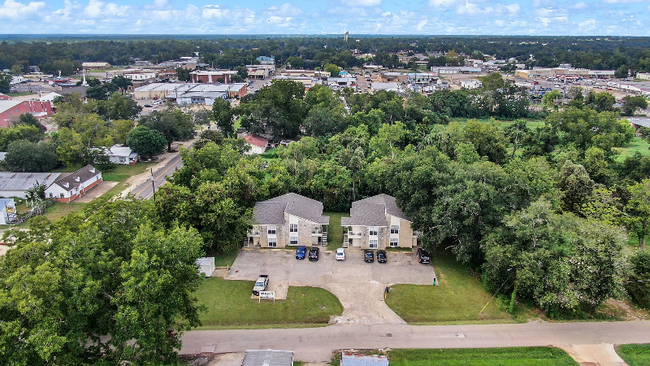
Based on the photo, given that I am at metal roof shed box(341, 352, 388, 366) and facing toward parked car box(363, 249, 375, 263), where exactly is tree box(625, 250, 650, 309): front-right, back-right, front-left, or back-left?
front-right

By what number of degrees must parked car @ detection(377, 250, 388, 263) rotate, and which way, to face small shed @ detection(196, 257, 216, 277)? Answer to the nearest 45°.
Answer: approximately 90° to its left

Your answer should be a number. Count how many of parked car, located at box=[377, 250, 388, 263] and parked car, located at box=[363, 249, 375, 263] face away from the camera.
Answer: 2

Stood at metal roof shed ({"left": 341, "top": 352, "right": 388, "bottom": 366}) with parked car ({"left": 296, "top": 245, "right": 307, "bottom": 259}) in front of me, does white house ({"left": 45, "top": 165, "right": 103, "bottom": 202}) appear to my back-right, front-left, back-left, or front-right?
front-left

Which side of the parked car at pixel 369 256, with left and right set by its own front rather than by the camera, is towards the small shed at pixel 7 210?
left

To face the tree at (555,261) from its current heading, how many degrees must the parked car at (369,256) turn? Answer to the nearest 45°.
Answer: approximately 135° to its right

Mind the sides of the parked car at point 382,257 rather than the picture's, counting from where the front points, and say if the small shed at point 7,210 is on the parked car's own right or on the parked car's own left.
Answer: on the parked car's own left

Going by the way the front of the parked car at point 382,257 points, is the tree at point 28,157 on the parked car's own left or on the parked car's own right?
on the parked car's own left

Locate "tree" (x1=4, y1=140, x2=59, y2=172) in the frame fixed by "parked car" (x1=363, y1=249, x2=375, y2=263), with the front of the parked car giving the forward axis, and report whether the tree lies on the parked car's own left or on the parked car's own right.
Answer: on the parked car's own left

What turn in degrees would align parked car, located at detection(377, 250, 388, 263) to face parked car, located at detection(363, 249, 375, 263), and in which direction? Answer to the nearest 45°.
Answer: approximately 90° to its left

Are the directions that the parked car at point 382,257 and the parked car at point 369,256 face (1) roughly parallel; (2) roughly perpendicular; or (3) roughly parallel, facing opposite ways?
roughly parallel

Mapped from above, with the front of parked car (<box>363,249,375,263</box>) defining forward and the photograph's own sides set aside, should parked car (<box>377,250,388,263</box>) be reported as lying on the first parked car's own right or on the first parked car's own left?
on the first parked car's own right

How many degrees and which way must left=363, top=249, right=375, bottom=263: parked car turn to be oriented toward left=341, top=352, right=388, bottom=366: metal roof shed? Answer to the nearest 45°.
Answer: approximately 180°

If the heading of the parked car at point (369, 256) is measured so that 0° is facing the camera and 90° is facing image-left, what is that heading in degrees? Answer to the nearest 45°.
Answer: approximately 180°

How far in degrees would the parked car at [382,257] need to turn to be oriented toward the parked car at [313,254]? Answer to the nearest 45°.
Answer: approximately 90° to its left

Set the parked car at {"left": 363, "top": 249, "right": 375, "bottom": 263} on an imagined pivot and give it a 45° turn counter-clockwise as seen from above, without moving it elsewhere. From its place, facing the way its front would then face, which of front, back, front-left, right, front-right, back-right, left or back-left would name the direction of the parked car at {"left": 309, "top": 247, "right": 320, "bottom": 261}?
front-left

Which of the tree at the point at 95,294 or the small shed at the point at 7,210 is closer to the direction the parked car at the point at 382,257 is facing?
the small shed

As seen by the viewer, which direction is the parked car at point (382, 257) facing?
away from the camera

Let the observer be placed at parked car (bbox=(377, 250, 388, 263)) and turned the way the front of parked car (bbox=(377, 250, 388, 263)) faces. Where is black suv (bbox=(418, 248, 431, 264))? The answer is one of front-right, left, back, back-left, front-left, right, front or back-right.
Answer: right

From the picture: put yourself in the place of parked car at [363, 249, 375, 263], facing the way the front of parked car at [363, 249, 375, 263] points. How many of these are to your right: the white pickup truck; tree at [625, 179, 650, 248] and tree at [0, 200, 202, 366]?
1
